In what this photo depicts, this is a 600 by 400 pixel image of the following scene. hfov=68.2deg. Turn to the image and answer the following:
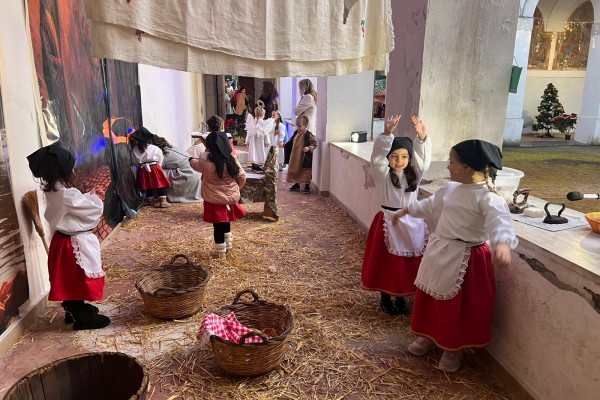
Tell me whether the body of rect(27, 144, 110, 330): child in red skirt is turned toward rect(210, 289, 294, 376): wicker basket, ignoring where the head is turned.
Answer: no

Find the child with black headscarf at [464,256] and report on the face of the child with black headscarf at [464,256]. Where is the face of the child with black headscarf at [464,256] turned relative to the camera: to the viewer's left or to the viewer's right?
to the viewer's left

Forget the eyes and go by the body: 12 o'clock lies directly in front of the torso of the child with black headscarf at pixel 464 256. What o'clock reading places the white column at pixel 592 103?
The white column is roughly at 5 o'clock from the child with black headscarf.

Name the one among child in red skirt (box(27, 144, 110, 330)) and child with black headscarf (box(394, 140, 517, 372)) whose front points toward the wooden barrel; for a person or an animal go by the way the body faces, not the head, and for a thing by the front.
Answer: the child with black headscarf

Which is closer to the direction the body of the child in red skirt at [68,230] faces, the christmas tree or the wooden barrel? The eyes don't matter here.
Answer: the christmas tree

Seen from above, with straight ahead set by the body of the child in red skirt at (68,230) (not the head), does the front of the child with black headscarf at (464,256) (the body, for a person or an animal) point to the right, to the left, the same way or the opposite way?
the opposite way

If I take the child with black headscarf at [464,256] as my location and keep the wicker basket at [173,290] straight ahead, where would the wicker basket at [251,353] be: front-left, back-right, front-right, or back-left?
front-left

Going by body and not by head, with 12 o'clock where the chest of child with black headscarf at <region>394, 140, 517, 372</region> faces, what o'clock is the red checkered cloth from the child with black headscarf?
The red checkered cloth is roughly at 1 o'clock from the child with black headscarf.

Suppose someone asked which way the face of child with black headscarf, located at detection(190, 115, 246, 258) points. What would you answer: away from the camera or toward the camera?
away from the camera

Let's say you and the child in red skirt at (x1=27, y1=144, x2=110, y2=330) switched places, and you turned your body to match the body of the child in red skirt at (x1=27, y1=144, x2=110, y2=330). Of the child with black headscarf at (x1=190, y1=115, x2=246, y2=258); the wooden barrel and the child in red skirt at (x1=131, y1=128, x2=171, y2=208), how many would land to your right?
1

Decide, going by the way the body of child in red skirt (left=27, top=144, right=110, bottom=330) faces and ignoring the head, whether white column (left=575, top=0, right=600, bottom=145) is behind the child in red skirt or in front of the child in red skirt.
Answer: in front

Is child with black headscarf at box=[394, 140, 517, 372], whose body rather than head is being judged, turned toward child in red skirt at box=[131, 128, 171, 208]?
no

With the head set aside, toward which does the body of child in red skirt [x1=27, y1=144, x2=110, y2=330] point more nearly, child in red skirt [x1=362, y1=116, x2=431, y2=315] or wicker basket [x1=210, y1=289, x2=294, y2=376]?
the child in red skirt
